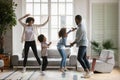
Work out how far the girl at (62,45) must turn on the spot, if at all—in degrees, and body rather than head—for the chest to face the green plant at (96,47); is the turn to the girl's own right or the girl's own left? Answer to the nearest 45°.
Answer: approximately 45° to the girl's own left

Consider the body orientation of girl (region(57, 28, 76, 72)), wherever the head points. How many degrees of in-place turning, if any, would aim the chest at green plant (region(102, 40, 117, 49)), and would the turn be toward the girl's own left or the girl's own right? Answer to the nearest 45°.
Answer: approximately 45° to the girl's own left

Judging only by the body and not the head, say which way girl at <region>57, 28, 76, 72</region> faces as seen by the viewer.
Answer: to the viewer's right

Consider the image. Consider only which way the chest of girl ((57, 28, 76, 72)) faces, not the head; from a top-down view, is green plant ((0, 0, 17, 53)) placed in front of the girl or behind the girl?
behind
